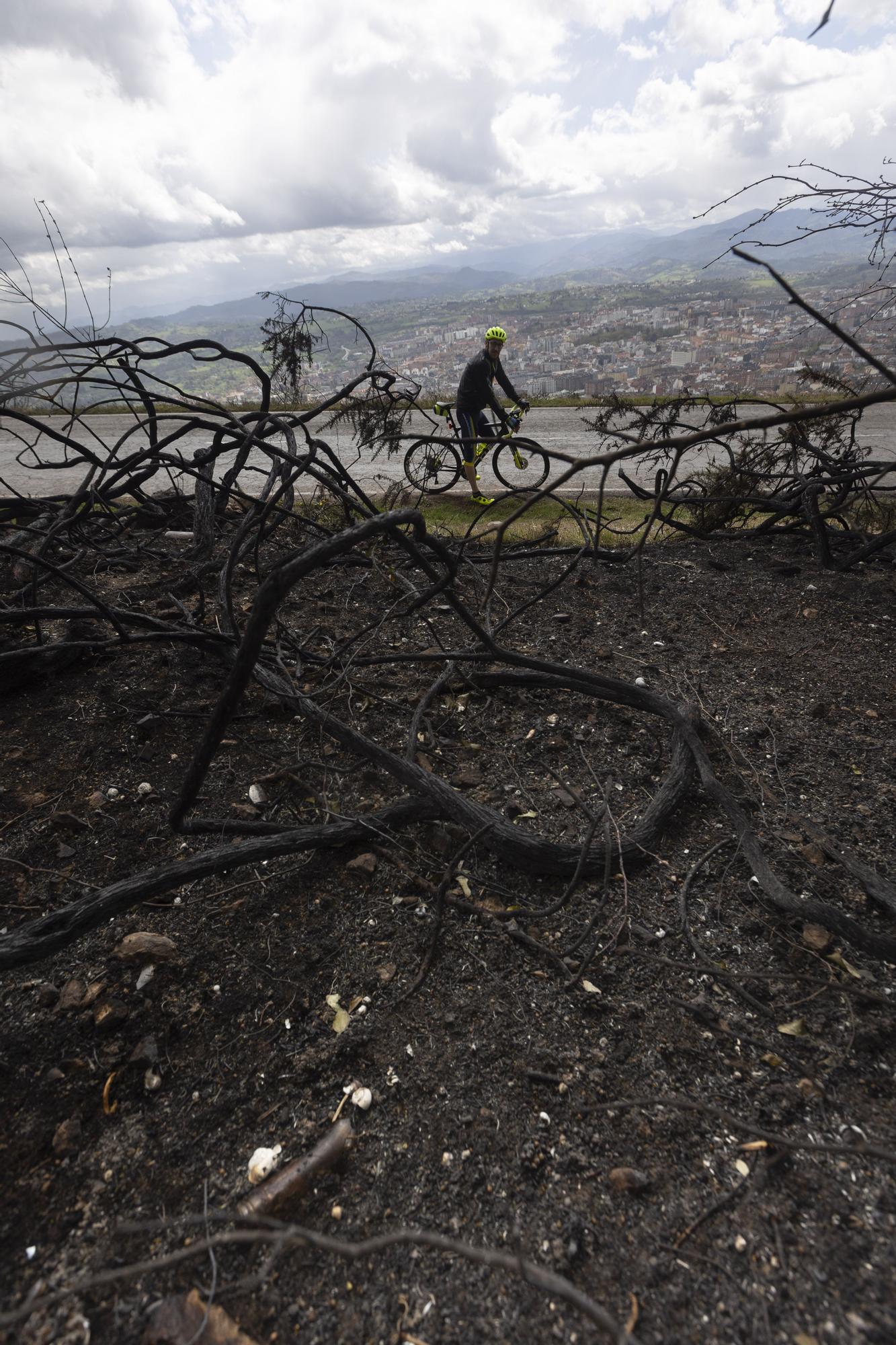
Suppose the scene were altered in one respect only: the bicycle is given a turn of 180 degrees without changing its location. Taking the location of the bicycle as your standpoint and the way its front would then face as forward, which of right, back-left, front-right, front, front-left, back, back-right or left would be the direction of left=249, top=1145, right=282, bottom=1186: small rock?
left

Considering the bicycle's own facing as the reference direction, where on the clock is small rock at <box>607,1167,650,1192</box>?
The small rock is roughly at 3 o'clock from the bicycle.

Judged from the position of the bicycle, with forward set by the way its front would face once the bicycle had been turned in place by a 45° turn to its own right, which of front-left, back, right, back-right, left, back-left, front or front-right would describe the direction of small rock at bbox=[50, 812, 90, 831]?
front-right

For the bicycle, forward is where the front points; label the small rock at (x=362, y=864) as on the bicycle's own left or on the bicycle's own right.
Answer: on the bicycle's own right

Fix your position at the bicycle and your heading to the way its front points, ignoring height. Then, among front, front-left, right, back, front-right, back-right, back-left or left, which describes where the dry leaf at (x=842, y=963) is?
right

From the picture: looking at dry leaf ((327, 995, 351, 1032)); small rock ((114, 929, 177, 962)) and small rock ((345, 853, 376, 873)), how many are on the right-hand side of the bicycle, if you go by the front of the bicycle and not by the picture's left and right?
3

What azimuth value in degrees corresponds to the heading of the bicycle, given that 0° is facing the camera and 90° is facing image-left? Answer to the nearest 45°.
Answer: approximately 270°

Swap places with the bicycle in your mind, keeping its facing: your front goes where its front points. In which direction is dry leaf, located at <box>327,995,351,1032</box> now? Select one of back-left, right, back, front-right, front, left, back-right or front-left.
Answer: right

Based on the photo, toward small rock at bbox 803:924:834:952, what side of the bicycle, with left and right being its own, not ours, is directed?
right

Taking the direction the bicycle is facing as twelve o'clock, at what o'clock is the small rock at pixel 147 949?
The small rock is roughly at 3 o'clock from the bicycle.

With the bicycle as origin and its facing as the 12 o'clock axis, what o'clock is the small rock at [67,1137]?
The small rock is roughly at 3 o'clock from the bicycle.

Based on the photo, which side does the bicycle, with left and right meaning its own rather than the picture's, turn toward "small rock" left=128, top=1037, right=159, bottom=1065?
right

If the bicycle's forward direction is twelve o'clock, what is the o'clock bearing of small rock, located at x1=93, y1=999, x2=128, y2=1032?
The small rock is roughly at 3 o'clock from the bicycle.

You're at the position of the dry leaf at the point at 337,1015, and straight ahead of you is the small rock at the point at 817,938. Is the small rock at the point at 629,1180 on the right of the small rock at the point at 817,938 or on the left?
right
